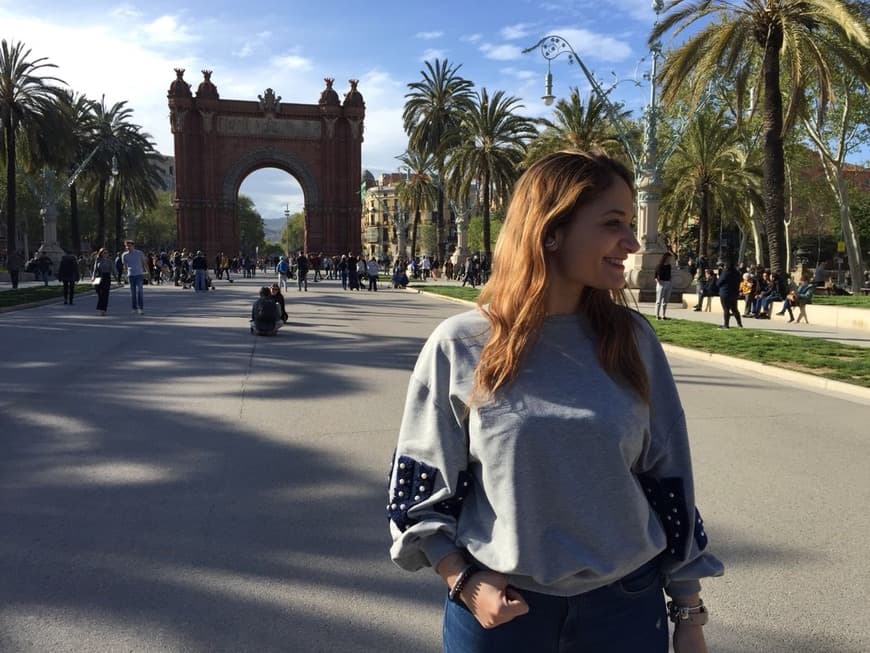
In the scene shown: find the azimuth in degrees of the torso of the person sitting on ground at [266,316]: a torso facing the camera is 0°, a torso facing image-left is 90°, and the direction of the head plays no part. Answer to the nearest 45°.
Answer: approximately 180°

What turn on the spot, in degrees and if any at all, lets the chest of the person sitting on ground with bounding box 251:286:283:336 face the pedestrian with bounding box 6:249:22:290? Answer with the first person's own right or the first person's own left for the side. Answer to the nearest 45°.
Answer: approximately 45° to the first person's own left

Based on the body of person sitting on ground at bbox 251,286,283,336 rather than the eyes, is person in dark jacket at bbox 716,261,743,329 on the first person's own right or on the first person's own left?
on the first person's own right

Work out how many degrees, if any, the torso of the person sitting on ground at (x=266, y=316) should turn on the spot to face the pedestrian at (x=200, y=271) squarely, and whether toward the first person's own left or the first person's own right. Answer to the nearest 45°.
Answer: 0° — they already face them

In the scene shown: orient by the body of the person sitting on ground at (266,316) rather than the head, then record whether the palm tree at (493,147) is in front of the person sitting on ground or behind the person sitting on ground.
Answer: in front

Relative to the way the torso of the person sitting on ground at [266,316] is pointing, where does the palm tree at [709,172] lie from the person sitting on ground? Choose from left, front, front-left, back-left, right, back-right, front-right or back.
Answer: front-right

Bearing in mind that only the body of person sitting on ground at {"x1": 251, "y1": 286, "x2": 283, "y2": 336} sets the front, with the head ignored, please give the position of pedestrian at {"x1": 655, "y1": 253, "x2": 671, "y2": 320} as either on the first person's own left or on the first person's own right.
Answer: on the first person's own right

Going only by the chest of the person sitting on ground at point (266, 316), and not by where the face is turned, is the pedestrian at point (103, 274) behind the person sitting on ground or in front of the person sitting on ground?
in front

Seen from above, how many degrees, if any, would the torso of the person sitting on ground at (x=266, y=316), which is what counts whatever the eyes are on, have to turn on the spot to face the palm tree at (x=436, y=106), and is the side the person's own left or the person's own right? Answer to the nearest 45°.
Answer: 0° — they already face it

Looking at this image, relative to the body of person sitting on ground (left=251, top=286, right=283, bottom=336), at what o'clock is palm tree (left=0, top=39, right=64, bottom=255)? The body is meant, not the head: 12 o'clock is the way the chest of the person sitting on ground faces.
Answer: The palm tree is roughly at 11 o'clock from the person sitting on ground.

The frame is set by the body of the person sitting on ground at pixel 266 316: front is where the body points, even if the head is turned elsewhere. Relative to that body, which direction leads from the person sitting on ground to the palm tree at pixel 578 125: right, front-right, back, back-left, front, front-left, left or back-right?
front-right

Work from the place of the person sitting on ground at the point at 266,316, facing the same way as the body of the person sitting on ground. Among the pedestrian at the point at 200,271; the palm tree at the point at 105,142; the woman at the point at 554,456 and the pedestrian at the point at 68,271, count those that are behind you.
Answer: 1
